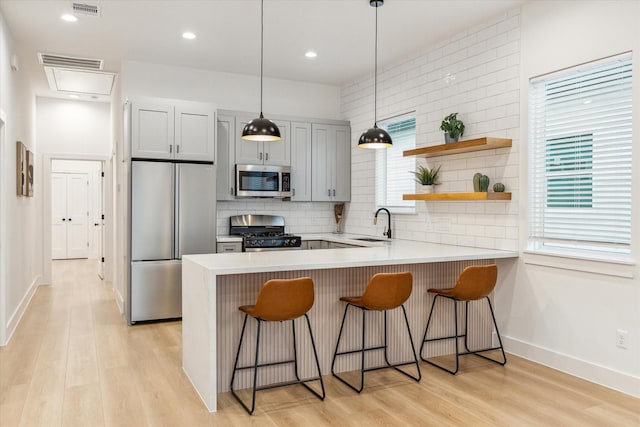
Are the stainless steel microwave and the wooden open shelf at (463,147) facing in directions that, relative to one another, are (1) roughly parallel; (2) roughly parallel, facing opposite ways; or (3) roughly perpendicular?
roughly perpendicular

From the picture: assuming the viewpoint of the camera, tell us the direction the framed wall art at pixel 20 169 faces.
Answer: facing to the right of the viewer

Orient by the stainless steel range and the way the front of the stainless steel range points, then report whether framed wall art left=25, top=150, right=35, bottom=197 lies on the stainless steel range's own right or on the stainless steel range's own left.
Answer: on the stainless steel range's own right

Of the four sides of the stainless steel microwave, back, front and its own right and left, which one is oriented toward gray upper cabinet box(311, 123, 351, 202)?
left

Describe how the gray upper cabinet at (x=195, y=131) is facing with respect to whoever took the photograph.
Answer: facing the viewer

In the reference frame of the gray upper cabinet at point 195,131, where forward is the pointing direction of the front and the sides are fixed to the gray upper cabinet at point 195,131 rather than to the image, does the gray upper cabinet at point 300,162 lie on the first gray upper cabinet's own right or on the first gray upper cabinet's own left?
on the first gray upper cabinet's own left

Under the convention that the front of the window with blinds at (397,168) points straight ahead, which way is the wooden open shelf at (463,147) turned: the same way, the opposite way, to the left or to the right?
the same way

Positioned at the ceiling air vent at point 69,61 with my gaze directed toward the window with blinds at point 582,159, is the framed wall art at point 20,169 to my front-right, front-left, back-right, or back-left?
back-right

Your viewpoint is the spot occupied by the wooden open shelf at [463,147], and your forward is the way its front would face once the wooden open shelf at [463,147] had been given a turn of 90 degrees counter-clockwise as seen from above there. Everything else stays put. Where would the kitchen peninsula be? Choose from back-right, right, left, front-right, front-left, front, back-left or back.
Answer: right

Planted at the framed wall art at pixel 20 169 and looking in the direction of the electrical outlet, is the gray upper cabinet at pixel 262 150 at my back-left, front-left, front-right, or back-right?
front-left

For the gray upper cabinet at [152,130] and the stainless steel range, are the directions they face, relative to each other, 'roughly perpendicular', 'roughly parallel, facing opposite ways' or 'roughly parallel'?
roughly parallel

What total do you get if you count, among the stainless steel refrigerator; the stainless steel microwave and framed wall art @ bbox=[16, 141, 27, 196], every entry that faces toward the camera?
2

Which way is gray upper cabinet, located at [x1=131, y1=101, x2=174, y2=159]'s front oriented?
toward the camera

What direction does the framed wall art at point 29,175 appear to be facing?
to the viewer's right
